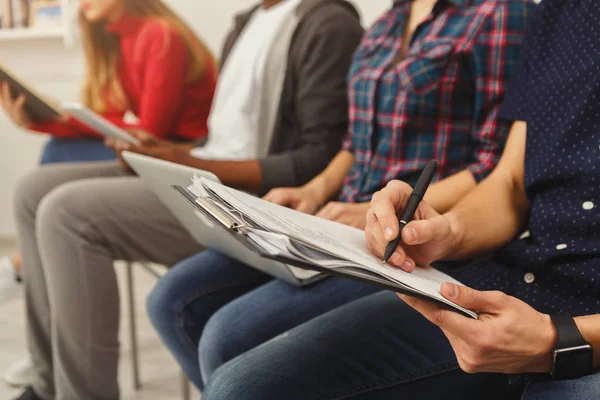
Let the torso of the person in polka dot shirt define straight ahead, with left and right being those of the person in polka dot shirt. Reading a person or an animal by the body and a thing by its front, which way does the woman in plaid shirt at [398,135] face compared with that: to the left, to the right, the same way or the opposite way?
the same way

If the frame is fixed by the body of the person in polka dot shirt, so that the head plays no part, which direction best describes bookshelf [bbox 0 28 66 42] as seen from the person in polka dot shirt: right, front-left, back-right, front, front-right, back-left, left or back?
right

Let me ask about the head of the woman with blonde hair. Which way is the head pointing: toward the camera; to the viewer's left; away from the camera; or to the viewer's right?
to the viewer's left

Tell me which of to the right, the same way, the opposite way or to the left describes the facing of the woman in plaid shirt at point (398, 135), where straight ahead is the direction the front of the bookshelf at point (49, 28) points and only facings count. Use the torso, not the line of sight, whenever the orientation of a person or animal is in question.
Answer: to the right

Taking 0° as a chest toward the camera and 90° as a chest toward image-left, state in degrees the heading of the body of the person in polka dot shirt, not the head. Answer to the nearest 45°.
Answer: approximately 45°

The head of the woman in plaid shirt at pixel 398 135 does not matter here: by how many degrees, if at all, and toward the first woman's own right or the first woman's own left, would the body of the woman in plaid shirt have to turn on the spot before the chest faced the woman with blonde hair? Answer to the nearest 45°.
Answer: approximately 90° to the first woman's own right

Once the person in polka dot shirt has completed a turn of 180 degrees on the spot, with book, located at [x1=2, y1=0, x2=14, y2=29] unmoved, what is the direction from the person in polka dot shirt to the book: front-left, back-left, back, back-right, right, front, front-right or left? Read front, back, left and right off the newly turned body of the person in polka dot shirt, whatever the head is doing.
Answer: left

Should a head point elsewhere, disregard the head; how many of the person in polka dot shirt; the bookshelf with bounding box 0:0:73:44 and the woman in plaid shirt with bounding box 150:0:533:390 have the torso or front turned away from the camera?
0

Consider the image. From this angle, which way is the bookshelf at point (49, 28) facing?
toward the camera

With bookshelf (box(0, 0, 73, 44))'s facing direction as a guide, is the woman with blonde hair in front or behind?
in front

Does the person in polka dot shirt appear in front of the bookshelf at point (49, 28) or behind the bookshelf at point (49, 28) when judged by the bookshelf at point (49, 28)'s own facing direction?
in front
